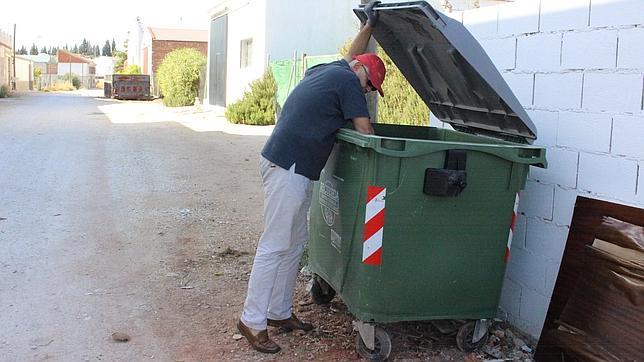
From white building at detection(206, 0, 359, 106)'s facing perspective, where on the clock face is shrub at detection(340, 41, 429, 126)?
The shrub is roughly at 10 o'clock from the white building.

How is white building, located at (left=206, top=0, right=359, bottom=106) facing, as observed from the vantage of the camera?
facing the viewer and to the left of the viewer

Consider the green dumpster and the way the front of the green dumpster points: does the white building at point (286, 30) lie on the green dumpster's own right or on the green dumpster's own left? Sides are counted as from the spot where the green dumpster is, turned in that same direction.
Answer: on the green dumpster's own right

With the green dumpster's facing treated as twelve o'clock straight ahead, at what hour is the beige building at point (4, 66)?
The beige building is roughly at 2 o'clock from the green dumpster.

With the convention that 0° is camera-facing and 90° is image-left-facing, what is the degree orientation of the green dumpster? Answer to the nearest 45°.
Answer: approximately 90°

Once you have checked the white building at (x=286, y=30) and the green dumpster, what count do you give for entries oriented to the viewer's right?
0

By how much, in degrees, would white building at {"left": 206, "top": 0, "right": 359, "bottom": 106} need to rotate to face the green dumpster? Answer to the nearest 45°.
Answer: approximately 45° to its left

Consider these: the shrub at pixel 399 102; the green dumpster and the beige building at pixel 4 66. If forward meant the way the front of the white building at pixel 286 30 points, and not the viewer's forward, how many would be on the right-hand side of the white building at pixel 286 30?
1

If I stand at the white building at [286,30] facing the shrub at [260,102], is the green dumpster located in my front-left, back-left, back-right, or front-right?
front-left

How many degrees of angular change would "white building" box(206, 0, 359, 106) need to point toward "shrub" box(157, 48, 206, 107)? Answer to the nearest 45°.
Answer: approximately 90° to its right

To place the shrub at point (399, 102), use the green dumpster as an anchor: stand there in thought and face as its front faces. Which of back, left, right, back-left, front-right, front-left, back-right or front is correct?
right

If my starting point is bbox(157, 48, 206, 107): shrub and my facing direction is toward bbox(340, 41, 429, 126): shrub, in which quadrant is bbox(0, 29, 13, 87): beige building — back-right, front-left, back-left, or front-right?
back-right
